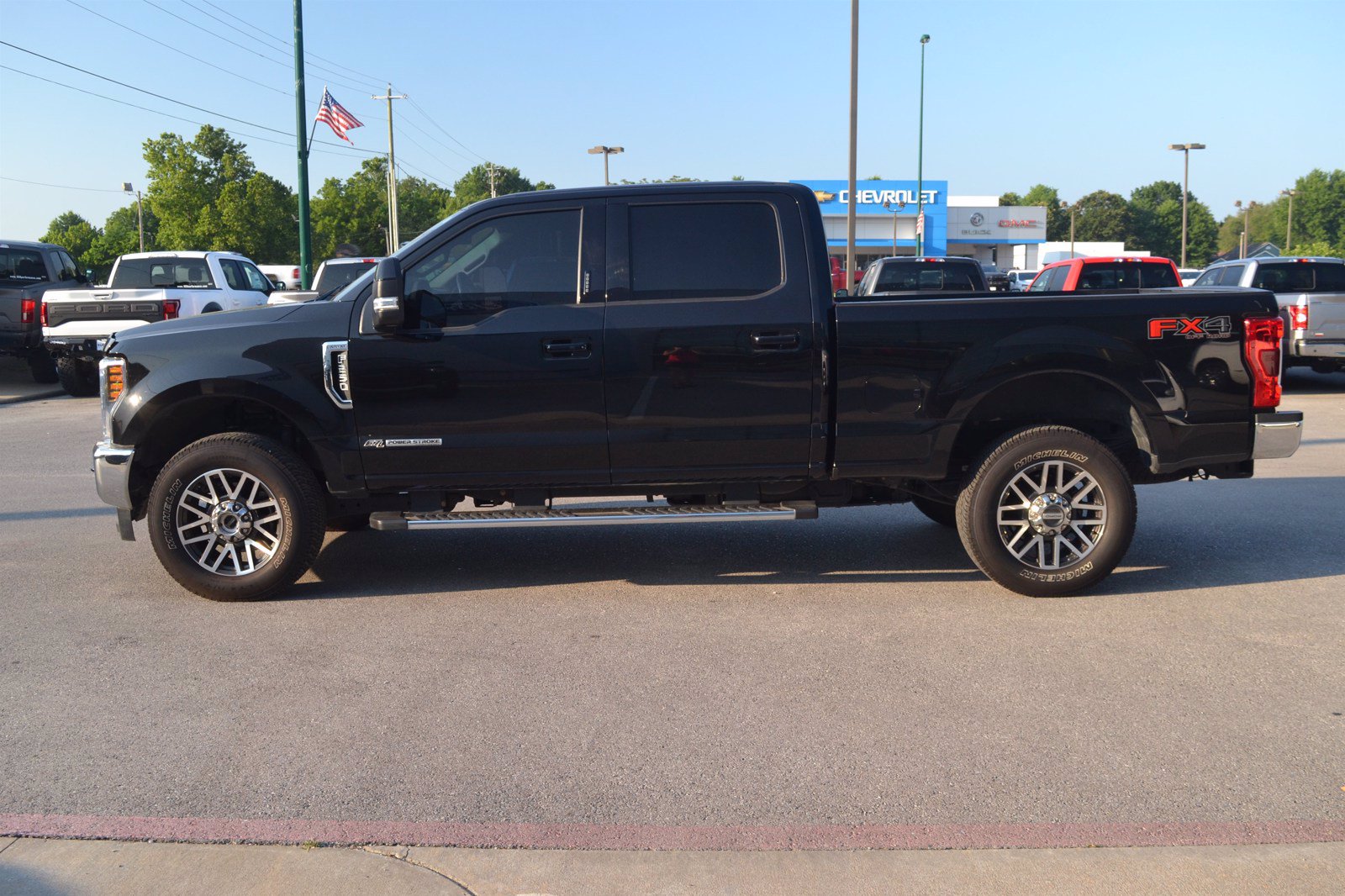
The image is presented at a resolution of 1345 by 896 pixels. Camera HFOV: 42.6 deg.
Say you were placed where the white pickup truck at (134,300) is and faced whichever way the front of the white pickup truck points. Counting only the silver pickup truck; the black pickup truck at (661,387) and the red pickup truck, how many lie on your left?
0

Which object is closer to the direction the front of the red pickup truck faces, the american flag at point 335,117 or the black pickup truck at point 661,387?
the american flag

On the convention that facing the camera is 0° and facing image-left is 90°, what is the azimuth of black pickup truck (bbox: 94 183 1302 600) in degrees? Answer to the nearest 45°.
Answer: approximately 90°

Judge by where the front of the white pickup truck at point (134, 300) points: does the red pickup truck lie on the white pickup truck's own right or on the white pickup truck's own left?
on the white pickup truck's own right

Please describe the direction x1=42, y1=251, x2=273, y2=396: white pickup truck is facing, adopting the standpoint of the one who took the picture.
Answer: facing away from the viewer and to the right of the viewer

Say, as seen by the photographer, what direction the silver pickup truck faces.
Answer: facing away from the viewer and to the left of the viewer

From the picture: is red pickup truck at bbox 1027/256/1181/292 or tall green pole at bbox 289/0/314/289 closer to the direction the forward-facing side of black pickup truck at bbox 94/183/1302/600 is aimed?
the tall green pole

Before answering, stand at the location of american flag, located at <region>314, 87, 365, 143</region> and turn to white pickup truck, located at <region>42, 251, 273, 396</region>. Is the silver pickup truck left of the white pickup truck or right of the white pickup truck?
left

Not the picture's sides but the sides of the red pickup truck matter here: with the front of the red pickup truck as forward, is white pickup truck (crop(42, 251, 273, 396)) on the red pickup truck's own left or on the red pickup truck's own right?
on the red pickup truck's own left

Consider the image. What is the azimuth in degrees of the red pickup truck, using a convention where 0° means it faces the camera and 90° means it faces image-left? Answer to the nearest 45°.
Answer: approximately 135°

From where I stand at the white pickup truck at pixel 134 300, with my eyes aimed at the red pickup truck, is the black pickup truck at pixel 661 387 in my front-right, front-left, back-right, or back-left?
front-right

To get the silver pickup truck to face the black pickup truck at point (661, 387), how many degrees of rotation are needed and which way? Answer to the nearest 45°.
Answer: approximately 135° to its left

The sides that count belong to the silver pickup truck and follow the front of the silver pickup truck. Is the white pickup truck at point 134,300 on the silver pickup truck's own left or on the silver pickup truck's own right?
on the silver pickup truck's own left
